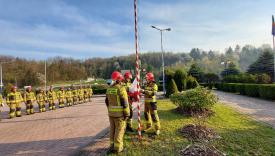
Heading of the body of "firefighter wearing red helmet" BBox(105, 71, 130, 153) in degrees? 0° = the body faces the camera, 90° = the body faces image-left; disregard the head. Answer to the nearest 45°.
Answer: approximately 225°

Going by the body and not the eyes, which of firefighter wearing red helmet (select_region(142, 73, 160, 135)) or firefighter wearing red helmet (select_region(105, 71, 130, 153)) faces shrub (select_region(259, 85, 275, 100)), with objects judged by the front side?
firefighter wearing red helmet (select_region(105, 71, 130, 153))

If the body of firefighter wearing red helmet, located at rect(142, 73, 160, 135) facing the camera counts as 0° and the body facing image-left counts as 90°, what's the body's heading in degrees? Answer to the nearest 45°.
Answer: approximately 45°

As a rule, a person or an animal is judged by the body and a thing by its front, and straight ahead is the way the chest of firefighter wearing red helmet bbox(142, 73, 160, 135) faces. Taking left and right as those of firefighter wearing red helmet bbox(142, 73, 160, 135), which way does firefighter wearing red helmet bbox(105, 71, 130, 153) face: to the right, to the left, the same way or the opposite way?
the opposite way

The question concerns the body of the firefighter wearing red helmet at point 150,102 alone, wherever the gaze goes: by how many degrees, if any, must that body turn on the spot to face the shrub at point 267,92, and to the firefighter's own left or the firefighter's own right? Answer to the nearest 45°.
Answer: approximately 180°

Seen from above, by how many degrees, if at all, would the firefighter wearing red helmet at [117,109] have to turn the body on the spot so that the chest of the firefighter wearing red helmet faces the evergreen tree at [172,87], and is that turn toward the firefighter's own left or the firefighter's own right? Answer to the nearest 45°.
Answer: approximately 45° to the firefighter's own left

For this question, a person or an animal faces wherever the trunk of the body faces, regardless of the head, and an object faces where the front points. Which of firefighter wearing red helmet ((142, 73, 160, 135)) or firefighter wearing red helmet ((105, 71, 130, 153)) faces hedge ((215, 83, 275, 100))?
firefighter wearing red helmet ((105, 71, 130, 153))

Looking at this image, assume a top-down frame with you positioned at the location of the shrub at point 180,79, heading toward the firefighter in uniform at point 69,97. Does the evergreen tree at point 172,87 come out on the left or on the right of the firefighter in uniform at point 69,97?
left

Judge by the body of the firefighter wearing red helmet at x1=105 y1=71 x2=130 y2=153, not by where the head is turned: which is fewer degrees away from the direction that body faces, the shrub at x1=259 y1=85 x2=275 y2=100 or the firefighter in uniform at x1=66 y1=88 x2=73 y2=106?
the shrub

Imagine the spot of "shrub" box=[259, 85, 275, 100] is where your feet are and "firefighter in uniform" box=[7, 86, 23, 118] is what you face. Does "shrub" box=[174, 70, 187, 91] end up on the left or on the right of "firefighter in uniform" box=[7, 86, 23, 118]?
right
